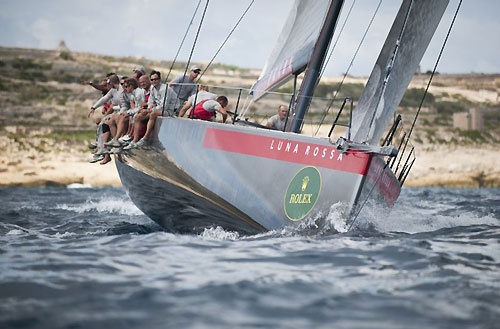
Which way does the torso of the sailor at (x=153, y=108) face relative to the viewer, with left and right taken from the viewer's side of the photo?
facing the viewer and to the left of the viewer

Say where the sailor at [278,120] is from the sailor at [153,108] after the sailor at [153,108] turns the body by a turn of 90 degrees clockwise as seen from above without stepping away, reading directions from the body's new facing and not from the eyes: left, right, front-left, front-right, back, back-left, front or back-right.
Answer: back-right

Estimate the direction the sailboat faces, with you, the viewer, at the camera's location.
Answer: facing the viewer and to the right of the viewer

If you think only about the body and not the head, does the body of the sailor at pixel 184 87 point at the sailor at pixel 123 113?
no

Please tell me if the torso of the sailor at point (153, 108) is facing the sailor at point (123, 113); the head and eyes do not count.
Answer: no

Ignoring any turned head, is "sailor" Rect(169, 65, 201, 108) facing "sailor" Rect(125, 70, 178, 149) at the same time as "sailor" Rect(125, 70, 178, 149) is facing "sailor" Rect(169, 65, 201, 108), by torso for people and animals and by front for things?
no

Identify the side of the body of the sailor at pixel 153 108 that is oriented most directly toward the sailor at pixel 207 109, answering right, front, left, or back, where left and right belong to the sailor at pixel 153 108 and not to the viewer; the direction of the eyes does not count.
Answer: left
